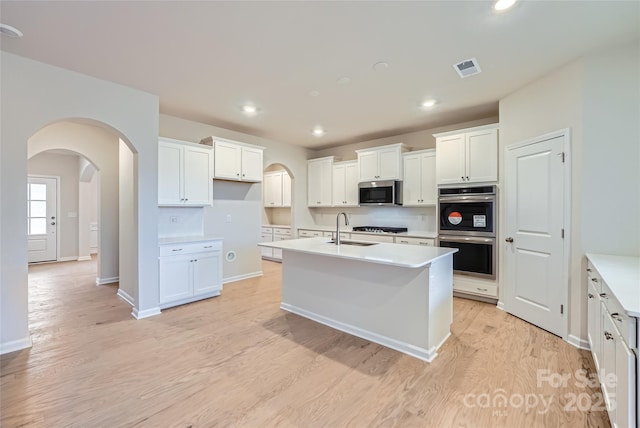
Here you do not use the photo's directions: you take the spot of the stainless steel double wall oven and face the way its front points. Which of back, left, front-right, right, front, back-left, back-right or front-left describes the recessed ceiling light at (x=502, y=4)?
front

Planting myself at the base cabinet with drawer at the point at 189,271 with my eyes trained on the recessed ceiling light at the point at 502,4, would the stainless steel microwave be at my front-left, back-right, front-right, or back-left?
front-left

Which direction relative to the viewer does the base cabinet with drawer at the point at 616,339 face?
to the viewer's left

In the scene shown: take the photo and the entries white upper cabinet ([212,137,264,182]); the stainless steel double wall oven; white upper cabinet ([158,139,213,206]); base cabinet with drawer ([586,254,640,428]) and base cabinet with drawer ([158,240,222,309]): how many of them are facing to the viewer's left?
1

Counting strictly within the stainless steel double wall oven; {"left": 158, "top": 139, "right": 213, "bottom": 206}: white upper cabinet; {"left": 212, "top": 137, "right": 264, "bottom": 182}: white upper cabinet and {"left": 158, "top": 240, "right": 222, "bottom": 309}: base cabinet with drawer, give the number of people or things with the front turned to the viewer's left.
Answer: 0

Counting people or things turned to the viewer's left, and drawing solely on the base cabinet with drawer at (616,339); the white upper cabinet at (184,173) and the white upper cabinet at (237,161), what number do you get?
1

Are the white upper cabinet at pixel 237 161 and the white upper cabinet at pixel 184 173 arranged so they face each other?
no

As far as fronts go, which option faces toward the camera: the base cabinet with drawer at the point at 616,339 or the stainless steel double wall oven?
the stainless steel double wall oven

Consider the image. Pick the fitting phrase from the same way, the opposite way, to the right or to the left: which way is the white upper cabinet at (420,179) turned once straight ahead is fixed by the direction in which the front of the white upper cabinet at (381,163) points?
the same way

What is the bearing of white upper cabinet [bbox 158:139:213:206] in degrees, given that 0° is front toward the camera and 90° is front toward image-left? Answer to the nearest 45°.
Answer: approximately 315°

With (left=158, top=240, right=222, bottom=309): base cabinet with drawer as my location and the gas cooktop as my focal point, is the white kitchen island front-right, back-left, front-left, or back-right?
front-right

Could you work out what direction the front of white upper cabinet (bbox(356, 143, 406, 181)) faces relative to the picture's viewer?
facing the viewer and to the left of the viewer

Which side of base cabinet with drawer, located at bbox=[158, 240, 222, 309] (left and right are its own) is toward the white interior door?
front

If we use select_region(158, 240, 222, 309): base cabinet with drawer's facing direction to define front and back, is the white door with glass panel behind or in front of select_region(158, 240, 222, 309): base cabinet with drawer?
behind

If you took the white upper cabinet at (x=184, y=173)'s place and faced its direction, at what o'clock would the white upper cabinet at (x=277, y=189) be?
the white upper cabinet at (x=277, y=189) is roughly at 9 o'clock from the white upper cabinet at (x=184, y=173).

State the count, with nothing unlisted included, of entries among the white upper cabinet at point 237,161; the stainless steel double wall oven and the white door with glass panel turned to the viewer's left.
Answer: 0

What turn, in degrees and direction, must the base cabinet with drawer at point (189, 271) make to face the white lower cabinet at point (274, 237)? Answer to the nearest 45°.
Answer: approximately 90° to its left

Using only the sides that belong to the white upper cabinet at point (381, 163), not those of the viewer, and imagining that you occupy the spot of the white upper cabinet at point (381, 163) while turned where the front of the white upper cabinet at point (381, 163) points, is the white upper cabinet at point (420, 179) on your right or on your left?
on your left
